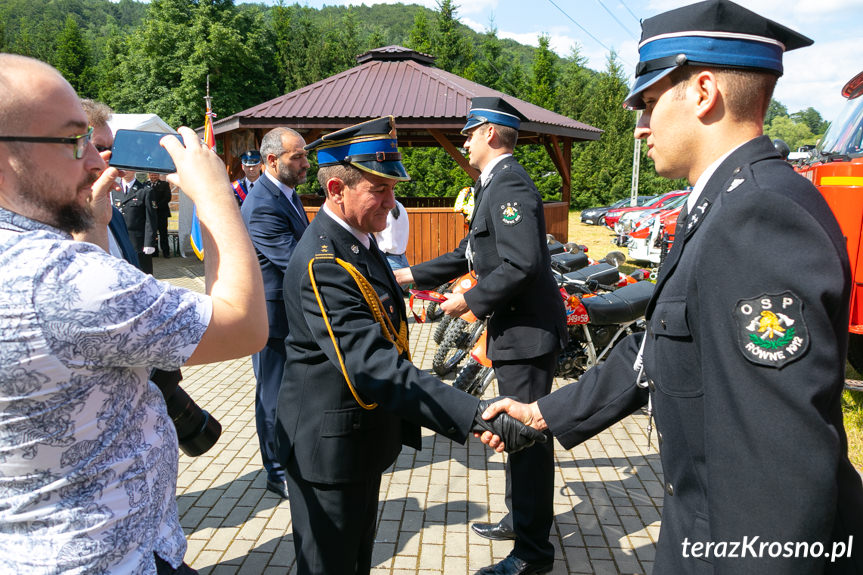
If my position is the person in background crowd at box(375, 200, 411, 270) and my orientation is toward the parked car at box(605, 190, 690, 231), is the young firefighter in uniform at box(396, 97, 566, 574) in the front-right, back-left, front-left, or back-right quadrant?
back-right

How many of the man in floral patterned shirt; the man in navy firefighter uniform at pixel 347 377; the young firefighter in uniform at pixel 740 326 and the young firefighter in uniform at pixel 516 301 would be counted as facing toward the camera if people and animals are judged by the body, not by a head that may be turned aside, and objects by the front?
0

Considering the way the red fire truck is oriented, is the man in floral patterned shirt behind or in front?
in front

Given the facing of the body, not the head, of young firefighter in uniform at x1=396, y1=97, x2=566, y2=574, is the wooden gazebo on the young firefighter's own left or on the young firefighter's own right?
on the young firefighter's own right

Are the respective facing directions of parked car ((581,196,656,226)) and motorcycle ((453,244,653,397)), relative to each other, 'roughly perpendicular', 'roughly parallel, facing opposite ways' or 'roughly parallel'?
roughly parallel

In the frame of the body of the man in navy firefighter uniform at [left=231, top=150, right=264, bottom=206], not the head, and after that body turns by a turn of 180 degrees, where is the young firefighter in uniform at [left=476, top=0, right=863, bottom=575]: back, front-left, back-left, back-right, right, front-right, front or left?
back

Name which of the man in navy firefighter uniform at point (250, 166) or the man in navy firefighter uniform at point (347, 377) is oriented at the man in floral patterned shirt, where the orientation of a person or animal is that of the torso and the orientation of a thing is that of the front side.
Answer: the man in navy firefighter uniform at point (250, 166)

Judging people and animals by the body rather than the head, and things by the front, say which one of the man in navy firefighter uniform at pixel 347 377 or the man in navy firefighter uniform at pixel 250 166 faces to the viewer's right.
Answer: the man in navy firefighter uniform at pixel 347 377

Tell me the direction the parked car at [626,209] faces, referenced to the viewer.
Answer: facing the viewer and to the left of the viewer

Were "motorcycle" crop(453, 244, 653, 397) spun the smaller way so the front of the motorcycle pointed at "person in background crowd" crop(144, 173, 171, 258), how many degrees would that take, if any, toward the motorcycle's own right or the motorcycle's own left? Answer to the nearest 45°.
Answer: approximately 90° to the motorcycle's own right

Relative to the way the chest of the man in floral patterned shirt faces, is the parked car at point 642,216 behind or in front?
in front

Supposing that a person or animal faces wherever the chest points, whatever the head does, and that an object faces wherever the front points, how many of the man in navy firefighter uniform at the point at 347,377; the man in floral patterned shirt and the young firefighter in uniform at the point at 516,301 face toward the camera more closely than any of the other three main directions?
0

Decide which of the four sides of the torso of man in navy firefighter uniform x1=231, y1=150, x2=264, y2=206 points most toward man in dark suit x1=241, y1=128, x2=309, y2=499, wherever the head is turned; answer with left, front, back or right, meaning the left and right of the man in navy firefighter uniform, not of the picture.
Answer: front

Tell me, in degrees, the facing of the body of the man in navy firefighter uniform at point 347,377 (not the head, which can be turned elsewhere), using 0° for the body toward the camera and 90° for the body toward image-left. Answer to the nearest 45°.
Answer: approximately 270°

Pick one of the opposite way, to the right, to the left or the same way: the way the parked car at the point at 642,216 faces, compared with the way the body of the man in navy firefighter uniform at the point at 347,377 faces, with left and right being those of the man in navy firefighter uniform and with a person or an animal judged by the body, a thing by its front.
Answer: the opposite way

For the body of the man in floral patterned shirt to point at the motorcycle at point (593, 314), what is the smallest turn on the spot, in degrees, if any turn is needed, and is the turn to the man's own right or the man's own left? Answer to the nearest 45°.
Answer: approximately 45° to the man's own left

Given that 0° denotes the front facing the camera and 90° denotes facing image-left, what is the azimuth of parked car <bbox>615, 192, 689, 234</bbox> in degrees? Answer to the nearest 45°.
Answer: approximately 45°
